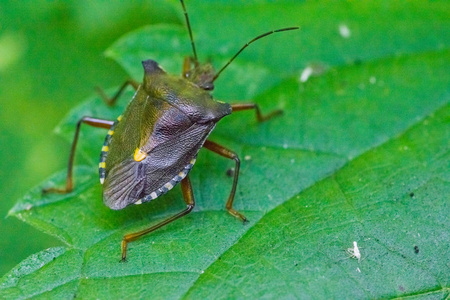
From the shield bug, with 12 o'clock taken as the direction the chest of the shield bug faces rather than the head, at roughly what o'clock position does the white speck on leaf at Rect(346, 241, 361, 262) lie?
The white speck on leaf is roughly at 3 o'clock from the shield bug.

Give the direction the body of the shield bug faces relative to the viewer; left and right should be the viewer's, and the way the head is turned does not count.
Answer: facing away from the viewer and to the right of the viewer
